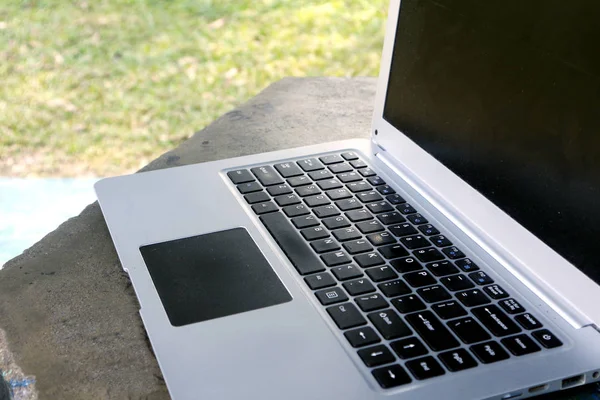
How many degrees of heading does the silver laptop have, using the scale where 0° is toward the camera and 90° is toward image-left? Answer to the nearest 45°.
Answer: approximately 45°
